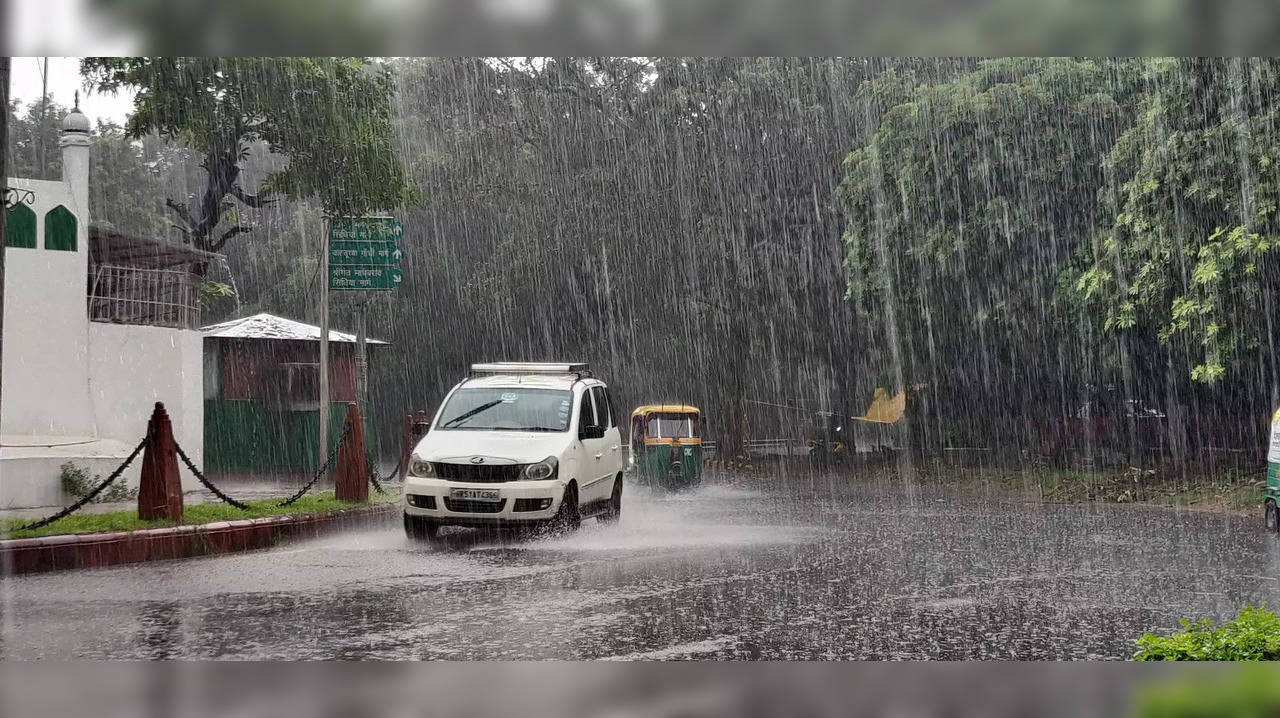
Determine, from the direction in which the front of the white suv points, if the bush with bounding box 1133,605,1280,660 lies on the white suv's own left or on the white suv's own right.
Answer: on the white suv's own left

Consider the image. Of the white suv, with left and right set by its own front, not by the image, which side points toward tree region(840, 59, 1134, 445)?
back

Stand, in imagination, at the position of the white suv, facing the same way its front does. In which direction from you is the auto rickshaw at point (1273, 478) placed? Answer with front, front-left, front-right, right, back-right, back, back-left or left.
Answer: back-left

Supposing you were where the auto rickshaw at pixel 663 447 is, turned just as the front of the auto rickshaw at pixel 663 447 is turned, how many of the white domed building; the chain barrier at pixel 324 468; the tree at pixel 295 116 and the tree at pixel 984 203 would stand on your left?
1

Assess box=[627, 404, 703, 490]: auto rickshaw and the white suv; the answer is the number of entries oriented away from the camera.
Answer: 0

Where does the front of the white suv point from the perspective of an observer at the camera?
facing the viewer and to the left of the viewer

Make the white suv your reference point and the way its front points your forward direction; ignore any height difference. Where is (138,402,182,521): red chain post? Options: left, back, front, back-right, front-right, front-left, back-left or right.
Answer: front-right

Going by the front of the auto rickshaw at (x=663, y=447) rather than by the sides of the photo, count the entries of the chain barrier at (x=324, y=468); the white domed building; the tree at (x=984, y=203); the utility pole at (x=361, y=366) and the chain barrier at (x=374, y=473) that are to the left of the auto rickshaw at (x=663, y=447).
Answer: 1

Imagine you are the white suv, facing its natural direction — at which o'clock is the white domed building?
The white domed building is roughly at 2 o'clock from the white suv.

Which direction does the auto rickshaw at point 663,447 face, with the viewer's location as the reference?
facing the viewer

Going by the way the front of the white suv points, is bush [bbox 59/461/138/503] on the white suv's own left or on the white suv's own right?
on the white suv's own right

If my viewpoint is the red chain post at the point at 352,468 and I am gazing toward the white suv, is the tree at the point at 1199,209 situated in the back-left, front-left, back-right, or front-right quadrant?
front-left
